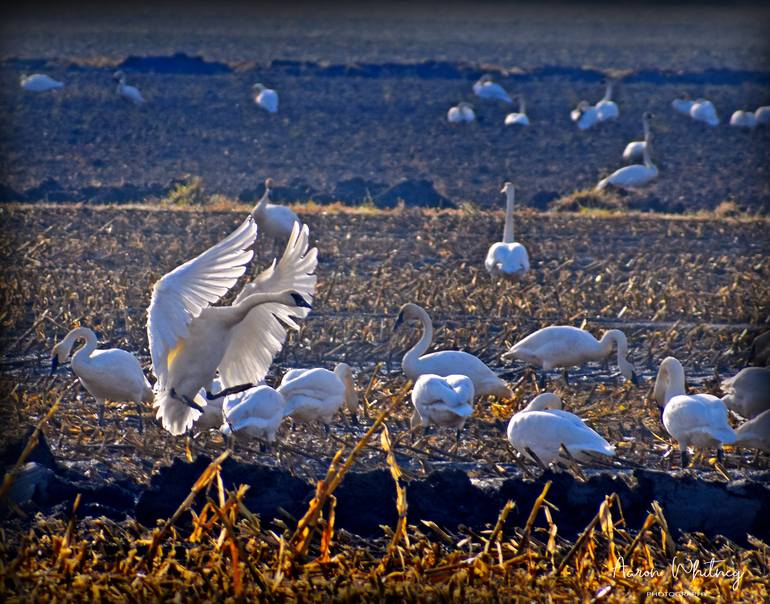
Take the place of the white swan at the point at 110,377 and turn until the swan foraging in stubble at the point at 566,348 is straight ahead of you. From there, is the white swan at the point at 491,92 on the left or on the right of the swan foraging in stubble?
left

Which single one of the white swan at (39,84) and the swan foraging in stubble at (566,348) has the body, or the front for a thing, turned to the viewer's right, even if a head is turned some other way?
the swan foraging in stubble

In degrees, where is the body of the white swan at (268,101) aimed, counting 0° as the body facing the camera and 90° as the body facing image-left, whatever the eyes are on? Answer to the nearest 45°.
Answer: approximately 90°

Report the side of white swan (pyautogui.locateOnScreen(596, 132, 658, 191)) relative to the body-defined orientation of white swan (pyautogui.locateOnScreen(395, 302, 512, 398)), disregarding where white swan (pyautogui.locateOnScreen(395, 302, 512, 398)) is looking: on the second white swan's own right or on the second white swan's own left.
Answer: on the second white swan's own right

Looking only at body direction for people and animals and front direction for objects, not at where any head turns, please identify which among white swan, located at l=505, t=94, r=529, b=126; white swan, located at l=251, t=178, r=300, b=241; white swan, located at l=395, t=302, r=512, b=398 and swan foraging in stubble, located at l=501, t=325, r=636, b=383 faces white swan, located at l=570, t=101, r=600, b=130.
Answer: white swan, located at l=505, t=94, r=529, b=126

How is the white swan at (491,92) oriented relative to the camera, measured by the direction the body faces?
to the viewer's left

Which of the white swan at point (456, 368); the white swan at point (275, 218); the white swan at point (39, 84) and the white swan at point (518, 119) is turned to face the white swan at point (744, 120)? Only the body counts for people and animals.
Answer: the white swan at point (518, 119)

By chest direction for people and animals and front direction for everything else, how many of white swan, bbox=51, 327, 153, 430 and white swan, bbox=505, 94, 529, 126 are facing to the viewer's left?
1

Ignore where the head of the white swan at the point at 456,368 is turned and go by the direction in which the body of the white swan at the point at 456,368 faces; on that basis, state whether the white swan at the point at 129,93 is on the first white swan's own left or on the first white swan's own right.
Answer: on the first white swan's own right

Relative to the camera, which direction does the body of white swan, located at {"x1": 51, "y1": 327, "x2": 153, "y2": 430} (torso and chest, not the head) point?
to the viewer's left

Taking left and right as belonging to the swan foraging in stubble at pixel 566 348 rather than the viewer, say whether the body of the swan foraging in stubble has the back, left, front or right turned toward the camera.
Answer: right

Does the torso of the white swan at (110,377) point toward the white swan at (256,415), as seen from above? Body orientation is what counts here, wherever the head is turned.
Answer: no

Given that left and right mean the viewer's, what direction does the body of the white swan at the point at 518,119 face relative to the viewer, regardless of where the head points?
facing to the right of the viewer

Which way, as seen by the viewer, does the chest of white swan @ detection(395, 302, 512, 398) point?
to the viewer's left

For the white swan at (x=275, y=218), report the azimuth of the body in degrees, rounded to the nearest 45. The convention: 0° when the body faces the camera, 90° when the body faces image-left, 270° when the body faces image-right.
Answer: approximately 90°

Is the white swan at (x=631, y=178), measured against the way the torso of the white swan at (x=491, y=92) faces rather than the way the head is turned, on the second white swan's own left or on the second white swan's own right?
on the second white swan's own left

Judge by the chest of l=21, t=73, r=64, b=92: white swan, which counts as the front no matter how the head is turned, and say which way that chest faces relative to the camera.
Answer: to the viewer's left
